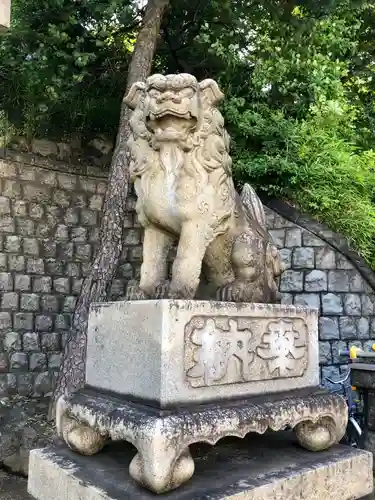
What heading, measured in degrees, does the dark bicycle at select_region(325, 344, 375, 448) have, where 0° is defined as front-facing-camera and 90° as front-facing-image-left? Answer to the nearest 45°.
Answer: approximately 45°

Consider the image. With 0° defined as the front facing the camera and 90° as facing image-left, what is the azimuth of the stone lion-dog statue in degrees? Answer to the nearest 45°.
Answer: approximately 45°

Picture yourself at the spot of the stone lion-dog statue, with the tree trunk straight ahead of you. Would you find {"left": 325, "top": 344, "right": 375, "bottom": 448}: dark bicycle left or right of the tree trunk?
right
